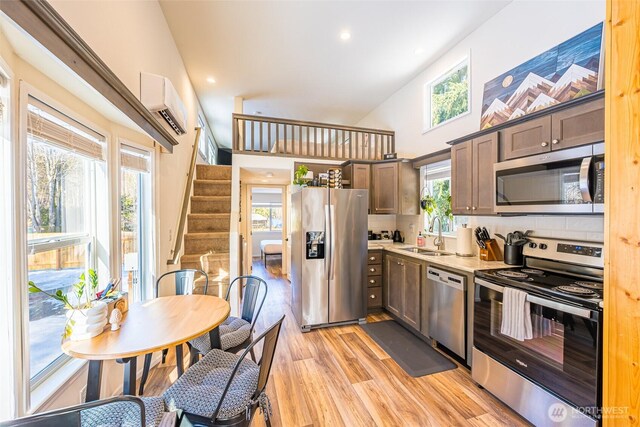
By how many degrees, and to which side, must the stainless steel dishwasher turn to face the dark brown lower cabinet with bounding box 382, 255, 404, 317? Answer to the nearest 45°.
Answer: approximately 90° to its right

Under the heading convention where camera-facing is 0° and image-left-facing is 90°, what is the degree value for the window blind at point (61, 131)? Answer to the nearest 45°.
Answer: approximately 315°

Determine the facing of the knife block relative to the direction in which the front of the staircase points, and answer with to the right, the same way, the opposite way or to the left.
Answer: to the right

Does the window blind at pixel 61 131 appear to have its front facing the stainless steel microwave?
yes

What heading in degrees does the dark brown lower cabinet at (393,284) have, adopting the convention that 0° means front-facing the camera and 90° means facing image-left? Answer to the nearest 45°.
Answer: approximately 45°

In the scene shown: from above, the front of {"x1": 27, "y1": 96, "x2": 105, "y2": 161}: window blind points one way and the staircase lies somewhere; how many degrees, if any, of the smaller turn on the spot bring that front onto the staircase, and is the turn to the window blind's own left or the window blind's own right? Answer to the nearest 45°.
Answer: approximately 90° to the window blind's own left

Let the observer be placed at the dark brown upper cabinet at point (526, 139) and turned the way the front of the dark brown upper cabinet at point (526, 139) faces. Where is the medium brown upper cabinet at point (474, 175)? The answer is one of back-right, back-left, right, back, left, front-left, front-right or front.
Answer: right

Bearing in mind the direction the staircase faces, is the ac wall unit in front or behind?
in front

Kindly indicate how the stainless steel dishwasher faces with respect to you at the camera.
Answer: facing the viewer and to the left of the viewer

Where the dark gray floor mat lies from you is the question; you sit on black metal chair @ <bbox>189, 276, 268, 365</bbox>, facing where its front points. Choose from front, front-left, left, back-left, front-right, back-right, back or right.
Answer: back-left

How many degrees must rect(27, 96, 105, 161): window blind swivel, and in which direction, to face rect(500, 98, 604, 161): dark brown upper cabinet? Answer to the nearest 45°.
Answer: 0° — it already faces it

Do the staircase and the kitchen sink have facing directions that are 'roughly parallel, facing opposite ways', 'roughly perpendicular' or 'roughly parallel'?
roughly perpendicular

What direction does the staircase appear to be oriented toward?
toward the camera
